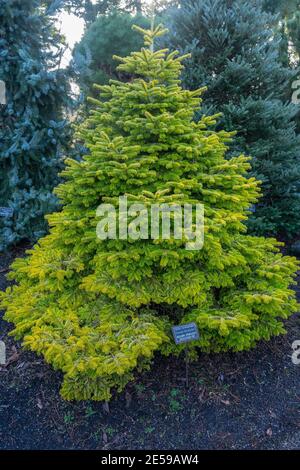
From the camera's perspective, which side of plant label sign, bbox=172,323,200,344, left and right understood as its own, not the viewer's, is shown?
front

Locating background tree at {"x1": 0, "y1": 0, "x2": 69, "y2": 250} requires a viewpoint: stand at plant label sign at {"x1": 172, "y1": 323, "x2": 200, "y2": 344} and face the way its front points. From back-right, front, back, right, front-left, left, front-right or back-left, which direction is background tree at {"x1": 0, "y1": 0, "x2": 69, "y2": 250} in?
back-right
